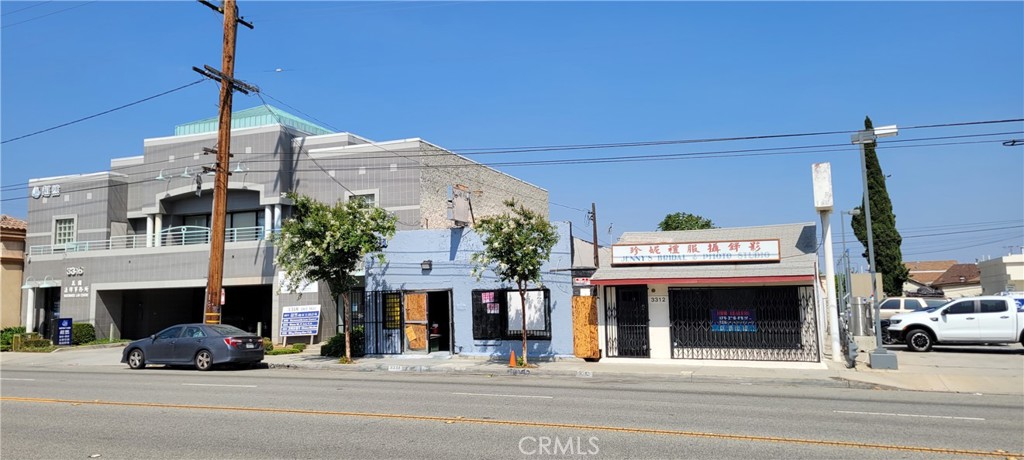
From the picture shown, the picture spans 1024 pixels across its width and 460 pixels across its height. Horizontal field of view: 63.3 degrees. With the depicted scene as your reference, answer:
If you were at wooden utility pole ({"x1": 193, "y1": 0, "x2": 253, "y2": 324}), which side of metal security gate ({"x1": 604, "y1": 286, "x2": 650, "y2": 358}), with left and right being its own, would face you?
right

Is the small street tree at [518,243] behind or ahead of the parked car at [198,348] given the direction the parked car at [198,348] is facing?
behind

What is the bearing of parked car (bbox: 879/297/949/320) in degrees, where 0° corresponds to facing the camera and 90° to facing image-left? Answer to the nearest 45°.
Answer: approximately 90°

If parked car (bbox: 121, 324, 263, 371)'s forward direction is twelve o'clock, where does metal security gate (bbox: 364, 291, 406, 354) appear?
The metal security gate is roughly at 4 o'clock from the parked car.

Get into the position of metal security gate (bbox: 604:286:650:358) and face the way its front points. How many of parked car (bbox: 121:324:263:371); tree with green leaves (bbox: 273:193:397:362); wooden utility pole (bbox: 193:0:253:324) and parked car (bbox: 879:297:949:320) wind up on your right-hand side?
3

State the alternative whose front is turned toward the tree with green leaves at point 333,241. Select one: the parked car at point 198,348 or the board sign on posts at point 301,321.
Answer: the board sign on posts

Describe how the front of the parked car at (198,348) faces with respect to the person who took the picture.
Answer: facing away from the viewer and to the left of the viewer

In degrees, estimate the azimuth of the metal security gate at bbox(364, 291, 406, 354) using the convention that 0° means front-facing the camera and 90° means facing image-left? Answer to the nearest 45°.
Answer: approximately 0°

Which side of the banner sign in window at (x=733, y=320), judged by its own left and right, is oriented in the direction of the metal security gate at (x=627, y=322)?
right
